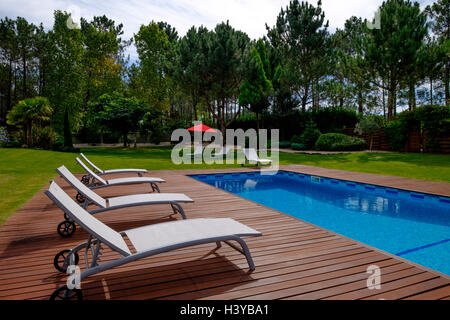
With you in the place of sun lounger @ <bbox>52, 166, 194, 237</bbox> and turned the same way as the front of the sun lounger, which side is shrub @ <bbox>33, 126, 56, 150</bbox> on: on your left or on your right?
on your left

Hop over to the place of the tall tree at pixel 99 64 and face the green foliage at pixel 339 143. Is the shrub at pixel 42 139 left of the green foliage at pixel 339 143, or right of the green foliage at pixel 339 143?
right

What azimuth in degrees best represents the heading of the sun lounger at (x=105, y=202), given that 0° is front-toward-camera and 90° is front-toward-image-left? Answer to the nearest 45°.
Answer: approximately 270°

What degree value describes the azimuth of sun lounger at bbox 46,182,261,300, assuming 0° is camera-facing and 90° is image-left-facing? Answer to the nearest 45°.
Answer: approximately 270°

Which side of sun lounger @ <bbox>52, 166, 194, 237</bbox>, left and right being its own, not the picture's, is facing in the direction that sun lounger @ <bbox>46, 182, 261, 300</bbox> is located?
right

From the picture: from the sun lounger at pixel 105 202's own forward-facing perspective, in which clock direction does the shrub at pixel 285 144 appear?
The shrub is roughly at 10 o'clock from the sun lounger.

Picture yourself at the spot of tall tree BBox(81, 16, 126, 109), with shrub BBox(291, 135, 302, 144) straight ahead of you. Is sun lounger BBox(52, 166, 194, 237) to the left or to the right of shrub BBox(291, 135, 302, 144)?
right

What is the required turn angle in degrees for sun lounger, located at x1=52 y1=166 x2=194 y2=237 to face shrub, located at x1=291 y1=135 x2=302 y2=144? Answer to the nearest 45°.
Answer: approximately 45° to its left

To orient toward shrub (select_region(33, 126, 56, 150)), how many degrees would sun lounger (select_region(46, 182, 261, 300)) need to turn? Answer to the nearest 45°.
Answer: approximately 90° to its left

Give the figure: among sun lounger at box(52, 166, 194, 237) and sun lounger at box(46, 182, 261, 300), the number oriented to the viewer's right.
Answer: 2

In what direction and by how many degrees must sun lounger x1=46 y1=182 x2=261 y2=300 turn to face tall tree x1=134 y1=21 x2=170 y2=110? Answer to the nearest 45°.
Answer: approximately 90° to its left
